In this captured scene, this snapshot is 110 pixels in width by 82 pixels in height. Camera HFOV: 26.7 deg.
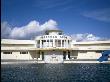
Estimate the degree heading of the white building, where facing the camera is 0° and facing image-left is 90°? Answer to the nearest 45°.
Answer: approximately 0°
